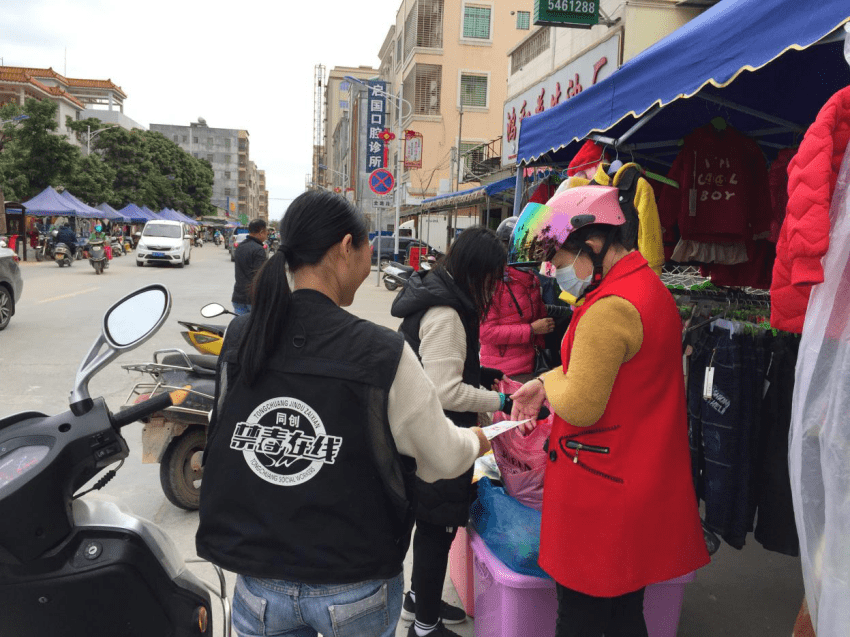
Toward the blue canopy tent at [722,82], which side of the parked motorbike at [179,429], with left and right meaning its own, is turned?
right

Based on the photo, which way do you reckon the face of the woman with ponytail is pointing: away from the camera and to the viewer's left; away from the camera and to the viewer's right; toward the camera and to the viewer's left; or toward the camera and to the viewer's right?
away from the camera and to the viewer's right

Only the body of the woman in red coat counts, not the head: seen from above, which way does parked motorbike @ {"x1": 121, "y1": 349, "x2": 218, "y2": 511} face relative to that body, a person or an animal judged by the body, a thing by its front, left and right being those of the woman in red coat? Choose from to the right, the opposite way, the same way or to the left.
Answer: to the right

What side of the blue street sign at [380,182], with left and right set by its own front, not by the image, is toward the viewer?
front

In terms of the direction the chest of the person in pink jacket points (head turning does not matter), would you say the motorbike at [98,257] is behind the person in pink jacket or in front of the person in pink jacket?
behind

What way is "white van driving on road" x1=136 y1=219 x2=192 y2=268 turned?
toward the camera

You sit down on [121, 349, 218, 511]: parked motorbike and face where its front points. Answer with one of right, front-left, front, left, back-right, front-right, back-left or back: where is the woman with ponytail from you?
back-right

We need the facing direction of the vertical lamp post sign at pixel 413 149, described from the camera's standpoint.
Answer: facing the viewer

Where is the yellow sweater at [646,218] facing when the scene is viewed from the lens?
facing the viewer and to the left of the viewer

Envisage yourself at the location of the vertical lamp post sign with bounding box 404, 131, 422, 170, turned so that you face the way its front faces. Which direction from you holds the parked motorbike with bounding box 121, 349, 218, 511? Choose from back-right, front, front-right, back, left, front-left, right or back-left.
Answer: front

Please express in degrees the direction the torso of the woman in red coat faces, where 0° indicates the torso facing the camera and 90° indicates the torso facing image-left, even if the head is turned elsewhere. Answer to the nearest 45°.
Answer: approximately 90°

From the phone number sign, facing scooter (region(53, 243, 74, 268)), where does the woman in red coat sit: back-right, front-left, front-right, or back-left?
back-left

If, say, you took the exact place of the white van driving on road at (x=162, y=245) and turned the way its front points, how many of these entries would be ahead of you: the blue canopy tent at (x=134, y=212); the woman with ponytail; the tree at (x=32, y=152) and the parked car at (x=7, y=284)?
2

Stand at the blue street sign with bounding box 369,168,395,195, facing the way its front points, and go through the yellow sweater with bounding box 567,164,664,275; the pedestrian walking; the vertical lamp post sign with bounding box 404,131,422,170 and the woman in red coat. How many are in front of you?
3
